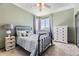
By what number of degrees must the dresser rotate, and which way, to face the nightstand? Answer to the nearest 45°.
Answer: approximately 45° to its right

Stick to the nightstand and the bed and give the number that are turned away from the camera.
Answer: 0

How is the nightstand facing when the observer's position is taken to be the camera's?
facing the viewer and to the right of the viewer

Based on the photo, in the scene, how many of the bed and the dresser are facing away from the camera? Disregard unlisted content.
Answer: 0

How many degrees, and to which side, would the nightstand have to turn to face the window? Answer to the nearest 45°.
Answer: approximately 45° to its left

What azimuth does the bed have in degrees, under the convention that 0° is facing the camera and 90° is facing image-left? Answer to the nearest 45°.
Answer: approximately 315°

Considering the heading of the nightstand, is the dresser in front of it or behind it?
in front

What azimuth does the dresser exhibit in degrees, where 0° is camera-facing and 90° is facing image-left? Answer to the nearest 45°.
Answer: approximately 45°
